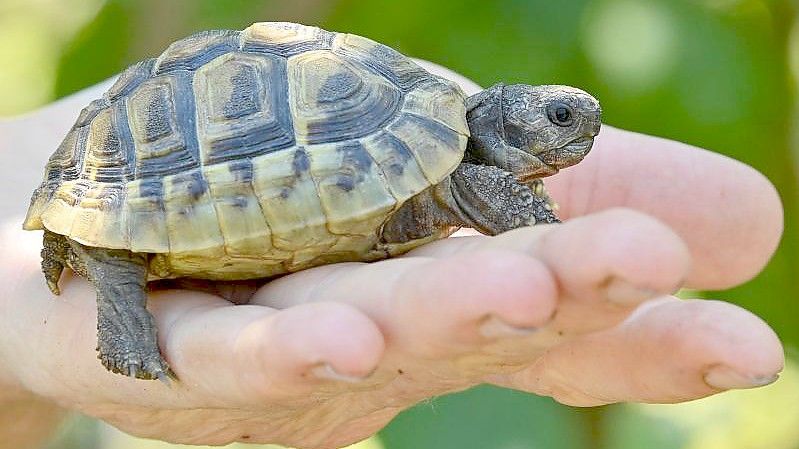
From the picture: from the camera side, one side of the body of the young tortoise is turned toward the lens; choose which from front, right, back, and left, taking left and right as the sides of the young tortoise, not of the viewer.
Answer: right
